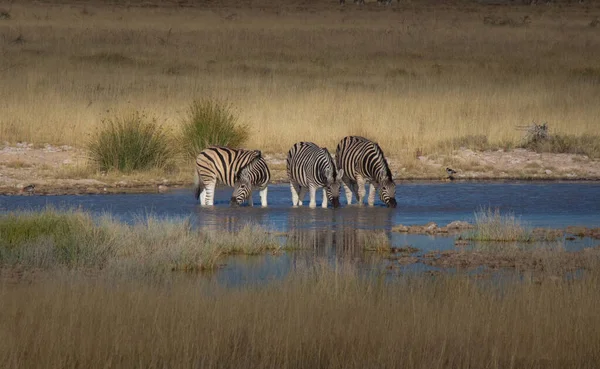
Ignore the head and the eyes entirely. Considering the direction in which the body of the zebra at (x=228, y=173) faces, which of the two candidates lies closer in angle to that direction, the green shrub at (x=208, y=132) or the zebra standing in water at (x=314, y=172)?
the zebra standing in water

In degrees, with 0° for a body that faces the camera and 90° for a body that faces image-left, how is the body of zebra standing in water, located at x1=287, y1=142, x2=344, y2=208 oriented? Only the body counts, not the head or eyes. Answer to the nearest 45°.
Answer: approximately 315°

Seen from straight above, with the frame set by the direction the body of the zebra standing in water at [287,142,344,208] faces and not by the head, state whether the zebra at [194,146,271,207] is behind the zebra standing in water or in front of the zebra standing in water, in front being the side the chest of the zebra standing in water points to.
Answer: behind

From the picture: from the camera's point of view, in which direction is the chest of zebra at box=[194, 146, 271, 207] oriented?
to the viewer's right

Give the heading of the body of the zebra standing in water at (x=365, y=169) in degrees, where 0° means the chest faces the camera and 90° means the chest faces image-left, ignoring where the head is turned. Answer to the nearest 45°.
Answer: approximately 315°

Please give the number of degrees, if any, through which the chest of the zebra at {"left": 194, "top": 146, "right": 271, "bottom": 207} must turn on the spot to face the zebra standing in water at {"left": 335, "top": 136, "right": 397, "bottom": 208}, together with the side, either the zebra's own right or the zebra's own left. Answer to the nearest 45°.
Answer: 0° — it already faces it

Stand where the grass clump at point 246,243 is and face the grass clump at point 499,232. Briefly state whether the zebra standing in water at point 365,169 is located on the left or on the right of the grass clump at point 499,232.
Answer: left
